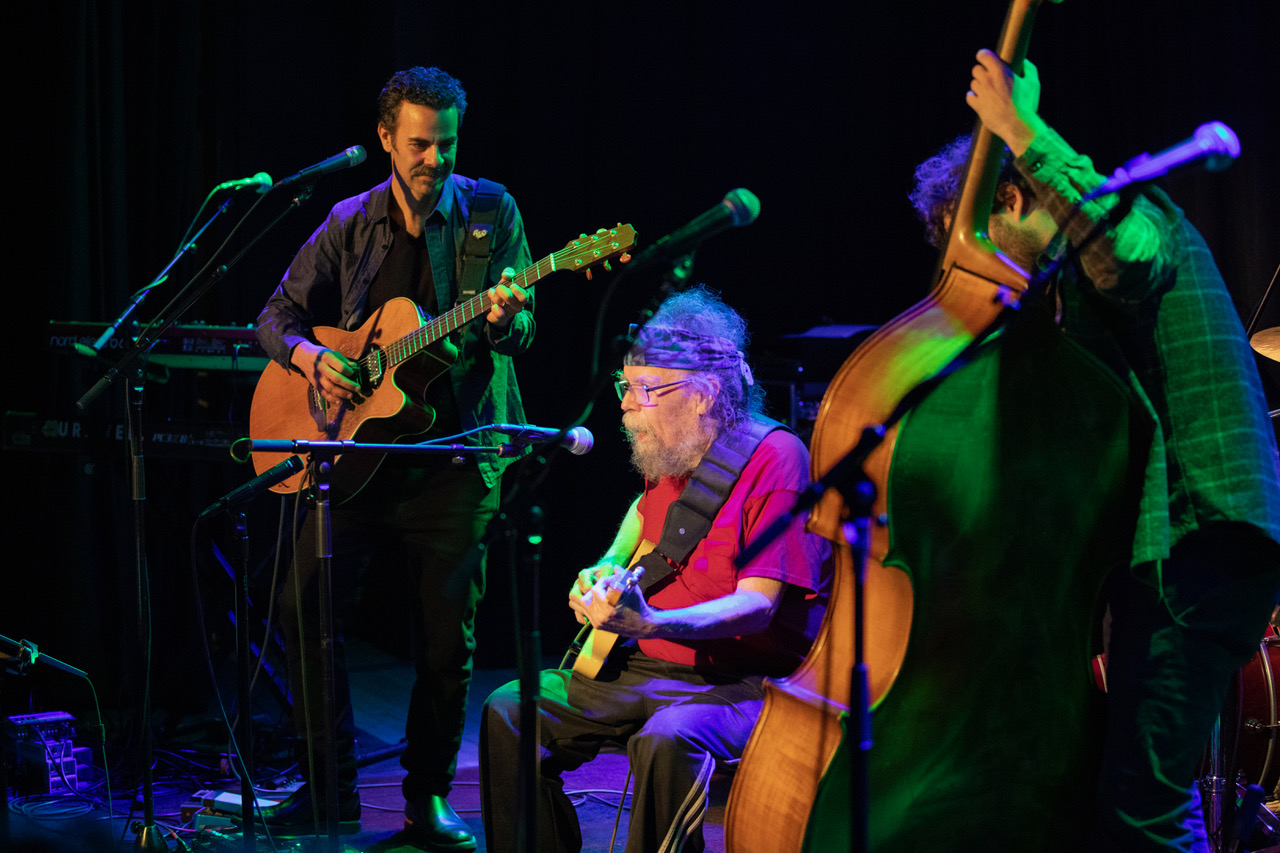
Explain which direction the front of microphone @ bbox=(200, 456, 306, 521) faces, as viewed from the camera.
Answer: facing to the right of the viewer

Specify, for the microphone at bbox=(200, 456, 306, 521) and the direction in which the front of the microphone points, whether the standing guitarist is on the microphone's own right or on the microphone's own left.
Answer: on the microphone's own left

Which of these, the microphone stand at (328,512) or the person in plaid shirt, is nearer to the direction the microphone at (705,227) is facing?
the person in plaid shirt

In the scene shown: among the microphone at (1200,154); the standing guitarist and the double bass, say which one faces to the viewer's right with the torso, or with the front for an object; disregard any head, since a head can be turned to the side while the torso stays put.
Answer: the microphone

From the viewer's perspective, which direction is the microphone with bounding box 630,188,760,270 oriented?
to the viewer's right

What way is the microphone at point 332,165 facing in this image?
to the viewer's right

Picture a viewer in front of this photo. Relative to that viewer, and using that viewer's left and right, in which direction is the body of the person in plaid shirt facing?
facing to the left of the viewer
